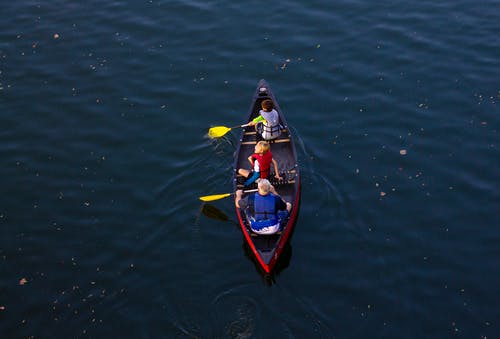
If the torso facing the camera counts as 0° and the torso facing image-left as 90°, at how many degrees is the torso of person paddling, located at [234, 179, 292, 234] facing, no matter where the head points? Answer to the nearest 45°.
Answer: approximately 180°

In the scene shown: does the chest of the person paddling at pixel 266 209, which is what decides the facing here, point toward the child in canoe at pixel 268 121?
yes

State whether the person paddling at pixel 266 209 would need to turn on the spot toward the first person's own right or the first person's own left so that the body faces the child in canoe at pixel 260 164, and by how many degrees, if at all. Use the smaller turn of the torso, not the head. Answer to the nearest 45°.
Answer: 0° — they already face them
